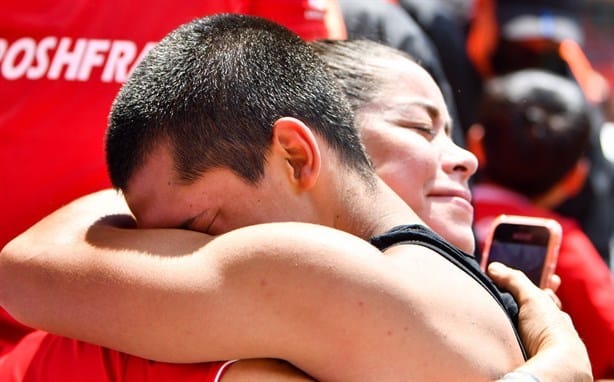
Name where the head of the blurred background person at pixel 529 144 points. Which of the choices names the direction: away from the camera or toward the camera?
away from the camera

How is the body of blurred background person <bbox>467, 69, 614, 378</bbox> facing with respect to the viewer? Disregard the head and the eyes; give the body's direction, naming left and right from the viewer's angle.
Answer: facing away from the viewer
